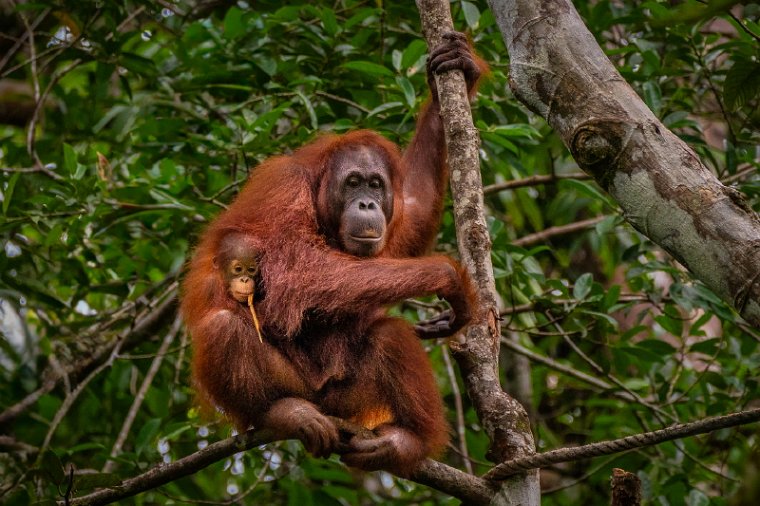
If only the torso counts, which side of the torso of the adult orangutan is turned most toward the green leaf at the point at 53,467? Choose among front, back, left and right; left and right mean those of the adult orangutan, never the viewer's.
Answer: right

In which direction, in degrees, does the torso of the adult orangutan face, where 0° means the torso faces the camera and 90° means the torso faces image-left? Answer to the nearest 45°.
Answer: approximately 315°

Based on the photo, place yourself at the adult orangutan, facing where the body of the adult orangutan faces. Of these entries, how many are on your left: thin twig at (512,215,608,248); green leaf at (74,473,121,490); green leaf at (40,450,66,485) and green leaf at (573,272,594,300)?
2

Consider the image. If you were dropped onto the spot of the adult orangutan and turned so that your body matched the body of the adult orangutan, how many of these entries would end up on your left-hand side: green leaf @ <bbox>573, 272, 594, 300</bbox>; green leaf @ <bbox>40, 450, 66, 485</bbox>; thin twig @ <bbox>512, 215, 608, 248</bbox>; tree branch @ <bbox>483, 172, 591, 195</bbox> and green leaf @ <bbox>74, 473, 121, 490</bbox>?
3
